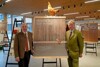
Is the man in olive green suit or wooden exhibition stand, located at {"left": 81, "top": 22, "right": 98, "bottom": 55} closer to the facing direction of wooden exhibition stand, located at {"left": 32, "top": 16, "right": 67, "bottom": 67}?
the man in olive green suit

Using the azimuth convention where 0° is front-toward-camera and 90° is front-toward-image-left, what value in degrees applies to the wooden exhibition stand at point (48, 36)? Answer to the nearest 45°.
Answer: approximately 0°

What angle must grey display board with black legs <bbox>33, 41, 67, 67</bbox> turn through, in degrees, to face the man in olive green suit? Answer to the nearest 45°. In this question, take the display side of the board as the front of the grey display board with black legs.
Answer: approximately 90° to its left

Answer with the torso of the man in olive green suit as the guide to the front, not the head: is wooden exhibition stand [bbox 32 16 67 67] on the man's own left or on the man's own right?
on the man's own right

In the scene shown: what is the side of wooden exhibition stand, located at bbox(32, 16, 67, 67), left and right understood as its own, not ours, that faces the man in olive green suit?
left

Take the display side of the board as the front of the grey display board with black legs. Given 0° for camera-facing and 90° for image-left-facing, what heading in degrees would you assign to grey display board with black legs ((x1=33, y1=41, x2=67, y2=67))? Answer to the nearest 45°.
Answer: approximately 0°

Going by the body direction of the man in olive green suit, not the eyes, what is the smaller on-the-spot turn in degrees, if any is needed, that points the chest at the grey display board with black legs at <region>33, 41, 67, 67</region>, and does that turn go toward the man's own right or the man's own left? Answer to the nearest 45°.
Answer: approximately 45° to the man's own right

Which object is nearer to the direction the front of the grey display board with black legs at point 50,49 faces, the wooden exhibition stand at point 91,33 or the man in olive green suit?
the man in olive green suit
